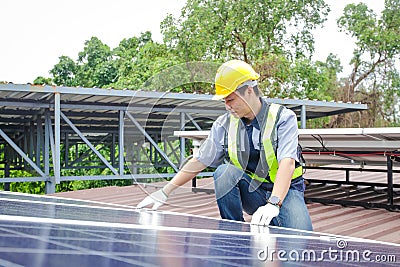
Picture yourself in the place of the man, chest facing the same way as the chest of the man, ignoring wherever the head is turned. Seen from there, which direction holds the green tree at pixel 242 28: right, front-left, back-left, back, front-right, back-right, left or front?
back-right

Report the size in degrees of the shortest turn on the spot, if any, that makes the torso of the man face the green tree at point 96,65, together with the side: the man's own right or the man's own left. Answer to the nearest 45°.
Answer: approximately 135° to the man's own right

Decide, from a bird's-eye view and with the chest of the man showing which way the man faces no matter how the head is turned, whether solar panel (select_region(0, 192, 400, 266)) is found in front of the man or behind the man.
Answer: in front

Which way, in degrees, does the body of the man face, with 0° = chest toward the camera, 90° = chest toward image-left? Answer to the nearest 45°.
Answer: approximately 45°

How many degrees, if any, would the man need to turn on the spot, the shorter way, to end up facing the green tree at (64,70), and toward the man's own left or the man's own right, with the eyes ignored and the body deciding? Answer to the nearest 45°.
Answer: approximately 135° to the man's own right

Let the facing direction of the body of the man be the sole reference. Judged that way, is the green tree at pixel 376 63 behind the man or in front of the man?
behind

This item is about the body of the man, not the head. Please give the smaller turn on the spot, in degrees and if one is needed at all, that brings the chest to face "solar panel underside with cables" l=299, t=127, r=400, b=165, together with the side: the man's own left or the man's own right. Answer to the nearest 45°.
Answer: approximately 180°
